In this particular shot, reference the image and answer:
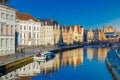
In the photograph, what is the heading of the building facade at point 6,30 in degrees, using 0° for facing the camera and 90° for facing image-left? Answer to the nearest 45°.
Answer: approximately 315°
